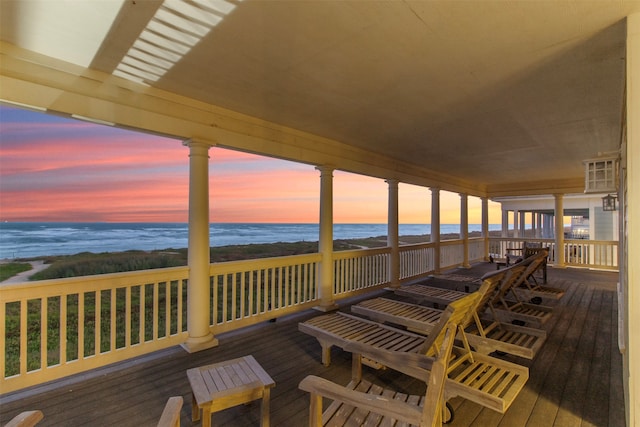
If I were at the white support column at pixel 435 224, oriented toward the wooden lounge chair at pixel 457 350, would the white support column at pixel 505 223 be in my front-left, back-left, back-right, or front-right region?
back-left

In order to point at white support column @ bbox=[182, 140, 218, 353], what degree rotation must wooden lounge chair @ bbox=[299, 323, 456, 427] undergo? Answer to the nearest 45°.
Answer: approximately 45° to its right

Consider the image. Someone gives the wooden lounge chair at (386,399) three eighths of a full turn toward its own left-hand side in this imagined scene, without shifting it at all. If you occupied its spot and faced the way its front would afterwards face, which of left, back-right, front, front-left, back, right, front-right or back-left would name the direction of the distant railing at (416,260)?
back-left

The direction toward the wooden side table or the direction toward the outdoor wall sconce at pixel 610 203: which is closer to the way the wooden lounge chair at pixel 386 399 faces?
the wooden side table

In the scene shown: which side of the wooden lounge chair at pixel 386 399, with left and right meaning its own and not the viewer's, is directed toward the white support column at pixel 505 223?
right

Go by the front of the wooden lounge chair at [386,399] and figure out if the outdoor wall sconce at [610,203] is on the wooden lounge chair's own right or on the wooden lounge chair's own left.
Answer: on the wooden lounge chair's own right

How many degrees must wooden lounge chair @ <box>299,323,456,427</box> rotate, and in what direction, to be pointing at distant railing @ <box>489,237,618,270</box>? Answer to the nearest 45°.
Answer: approximately 135° to its right

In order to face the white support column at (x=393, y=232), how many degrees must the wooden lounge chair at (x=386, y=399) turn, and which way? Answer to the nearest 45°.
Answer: approximately 90° to its right

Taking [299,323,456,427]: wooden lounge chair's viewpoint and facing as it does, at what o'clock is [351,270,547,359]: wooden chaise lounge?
The wooden chaise lounge is roughly at 4 o'clock from the wooden lounge chair.

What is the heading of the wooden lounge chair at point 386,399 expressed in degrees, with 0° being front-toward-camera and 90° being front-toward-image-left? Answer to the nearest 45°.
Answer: approximately 90°

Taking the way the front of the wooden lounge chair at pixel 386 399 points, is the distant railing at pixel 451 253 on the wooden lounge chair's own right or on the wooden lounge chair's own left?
on the wooden lounge chair's own right

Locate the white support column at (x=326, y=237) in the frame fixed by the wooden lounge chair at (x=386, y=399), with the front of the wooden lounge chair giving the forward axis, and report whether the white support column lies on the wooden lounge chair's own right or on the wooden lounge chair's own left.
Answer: on the wooden lounge chair's own right

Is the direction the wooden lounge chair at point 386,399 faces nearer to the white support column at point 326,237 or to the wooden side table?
the wooden side table
